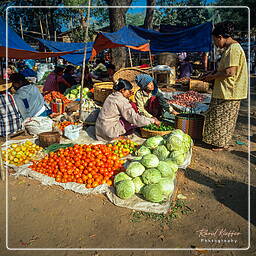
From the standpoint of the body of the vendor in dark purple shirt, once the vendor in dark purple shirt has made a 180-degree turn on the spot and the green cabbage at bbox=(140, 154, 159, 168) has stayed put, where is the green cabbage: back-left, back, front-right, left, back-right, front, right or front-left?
left

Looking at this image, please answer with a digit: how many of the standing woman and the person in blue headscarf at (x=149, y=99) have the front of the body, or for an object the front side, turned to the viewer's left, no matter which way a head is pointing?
1

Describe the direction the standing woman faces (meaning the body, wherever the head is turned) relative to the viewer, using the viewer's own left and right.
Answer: facing to the left of the viewer

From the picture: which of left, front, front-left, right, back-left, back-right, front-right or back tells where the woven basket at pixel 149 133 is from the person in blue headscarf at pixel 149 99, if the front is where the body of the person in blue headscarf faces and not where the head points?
front-right

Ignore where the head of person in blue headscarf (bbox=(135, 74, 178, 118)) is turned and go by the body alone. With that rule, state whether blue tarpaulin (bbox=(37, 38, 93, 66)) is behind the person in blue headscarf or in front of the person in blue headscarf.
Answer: behind

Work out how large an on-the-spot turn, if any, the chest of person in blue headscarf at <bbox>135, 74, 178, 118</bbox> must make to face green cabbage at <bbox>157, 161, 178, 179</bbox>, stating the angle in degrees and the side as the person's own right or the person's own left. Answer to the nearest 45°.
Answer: approximately 45° to the person's own right

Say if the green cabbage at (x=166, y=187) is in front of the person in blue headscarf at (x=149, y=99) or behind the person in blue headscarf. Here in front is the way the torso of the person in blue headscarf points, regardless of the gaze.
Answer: in front

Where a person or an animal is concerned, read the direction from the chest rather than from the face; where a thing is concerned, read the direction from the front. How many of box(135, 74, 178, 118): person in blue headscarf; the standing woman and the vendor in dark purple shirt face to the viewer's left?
1

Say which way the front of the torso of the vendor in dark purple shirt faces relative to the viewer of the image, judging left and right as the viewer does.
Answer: facing to the right of the viewer

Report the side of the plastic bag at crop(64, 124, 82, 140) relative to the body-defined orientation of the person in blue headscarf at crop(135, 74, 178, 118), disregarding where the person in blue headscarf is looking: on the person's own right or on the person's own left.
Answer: on the person's own right
